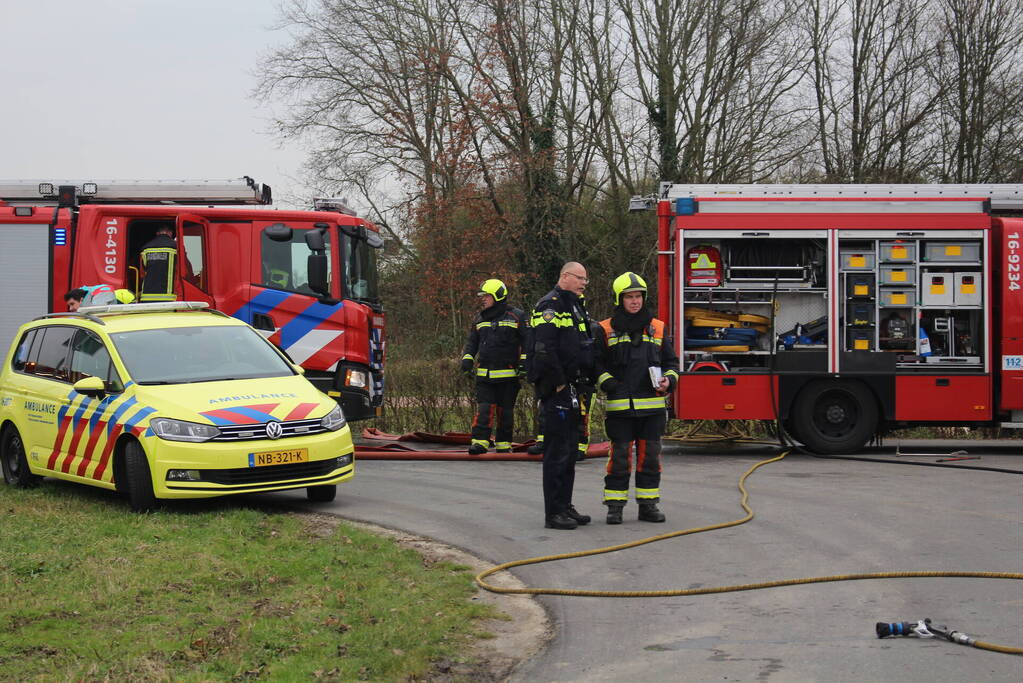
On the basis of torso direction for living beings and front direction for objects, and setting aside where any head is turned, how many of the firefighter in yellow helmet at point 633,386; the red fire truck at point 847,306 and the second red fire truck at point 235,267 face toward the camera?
1

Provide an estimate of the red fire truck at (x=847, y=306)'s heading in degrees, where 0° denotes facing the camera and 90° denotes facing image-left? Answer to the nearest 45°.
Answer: approximately 270°

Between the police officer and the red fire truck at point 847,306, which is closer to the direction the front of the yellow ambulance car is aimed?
the police officer

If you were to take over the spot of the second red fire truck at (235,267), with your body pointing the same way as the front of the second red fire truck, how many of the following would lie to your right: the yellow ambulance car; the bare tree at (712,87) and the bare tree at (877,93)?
1

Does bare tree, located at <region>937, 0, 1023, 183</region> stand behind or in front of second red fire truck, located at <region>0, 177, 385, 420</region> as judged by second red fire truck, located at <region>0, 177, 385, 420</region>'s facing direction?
in front

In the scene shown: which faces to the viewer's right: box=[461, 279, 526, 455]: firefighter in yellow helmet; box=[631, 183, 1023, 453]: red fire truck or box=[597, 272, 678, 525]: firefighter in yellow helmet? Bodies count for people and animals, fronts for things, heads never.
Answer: the red fire truck

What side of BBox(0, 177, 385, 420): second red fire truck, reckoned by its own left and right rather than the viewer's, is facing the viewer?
right

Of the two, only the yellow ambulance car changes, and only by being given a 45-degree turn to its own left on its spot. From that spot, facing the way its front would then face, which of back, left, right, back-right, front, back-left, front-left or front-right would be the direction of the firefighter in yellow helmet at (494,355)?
front-left

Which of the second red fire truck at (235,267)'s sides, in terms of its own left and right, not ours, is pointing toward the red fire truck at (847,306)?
front

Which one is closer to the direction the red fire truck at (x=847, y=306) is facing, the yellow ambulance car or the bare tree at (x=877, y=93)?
the bare tree

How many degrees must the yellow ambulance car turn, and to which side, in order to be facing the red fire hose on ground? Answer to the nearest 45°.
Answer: approximately 90° to its left
